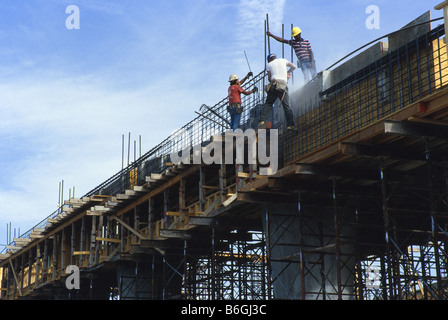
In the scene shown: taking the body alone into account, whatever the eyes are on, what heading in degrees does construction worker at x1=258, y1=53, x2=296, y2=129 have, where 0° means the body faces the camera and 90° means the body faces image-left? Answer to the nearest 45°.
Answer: approximately 180°

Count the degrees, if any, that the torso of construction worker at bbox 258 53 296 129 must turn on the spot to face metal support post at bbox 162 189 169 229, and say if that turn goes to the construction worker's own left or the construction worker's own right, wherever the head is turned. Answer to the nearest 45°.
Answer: approximately 45° to the construction worker's own left

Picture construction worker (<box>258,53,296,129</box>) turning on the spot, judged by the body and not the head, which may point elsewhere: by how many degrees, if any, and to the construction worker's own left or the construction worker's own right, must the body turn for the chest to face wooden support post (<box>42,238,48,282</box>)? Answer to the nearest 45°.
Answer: approximately 45° to the construction worker's own left

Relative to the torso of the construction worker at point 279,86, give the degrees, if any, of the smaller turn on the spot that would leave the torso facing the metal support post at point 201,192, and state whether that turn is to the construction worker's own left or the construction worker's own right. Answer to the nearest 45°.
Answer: approximately 45° to the construction worker's own left

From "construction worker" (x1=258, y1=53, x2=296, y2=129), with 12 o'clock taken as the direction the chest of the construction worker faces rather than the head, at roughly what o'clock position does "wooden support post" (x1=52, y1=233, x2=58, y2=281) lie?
The wooden support post is roughly at 11 o'clock from the construction worker.

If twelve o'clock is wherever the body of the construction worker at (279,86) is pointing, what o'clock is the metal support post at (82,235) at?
The metal support post is roughly at 11 o'clock from the construction worker.

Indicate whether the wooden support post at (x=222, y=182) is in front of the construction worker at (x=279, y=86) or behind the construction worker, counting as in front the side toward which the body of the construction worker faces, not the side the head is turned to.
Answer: in front

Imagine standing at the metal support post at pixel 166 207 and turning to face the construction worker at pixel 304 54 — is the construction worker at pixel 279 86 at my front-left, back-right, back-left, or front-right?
front-right

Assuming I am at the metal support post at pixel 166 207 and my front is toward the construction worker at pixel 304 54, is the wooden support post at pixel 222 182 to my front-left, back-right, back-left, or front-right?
front-right
